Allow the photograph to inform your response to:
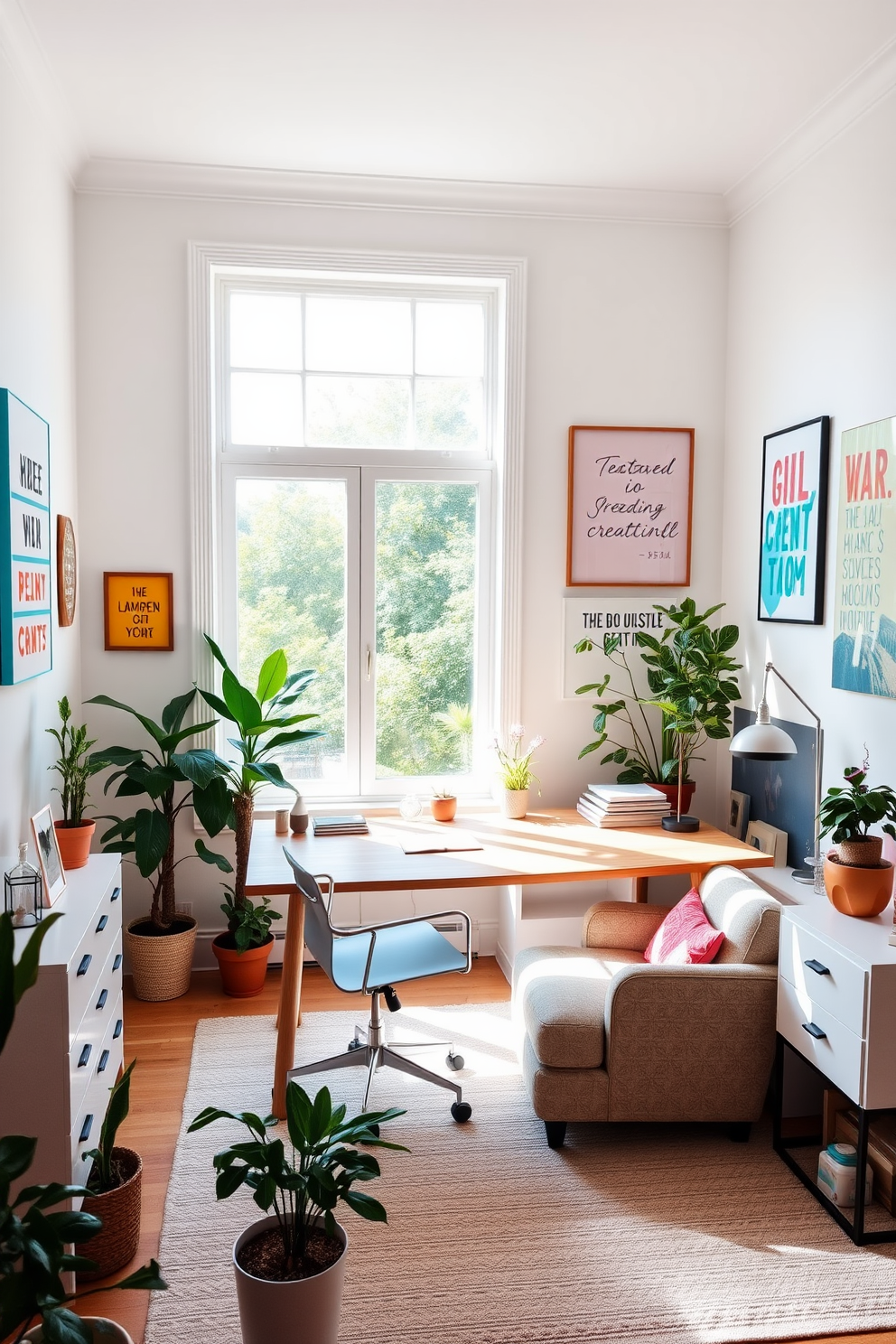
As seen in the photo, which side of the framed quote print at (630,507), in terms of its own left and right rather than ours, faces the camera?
front

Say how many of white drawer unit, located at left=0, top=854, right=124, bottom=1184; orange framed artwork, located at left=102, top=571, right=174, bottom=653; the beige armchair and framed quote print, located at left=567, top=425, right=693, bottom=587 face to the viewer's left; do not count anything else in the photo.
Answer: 1

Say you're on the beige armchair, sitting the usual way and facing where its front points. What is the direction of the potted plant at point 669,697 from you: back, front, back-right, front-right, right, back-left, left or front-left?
right

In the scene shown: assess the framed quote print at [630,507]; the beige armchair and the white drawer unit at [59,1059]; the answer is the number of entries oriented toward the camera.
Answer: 1

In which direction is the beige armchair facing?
to the viewer's left

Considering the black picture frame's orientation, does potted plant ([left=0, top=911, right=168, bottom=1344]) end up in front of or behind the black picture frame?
in front

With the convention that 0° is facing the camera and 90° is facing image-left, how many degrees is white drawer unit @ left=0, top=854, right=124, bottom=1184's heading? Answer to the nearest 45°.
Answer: approximately 270°

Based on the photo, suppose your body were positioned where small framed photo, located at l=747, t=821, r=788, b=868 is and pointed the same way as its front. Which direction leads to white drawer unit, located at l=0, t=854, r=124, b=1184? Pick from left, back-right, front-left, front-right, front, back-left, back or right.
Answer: front

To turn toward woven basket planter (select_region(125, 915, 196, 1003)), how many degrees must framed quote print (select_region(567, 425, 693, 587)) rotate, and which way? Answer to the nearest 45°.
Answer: approximately 45° to its right

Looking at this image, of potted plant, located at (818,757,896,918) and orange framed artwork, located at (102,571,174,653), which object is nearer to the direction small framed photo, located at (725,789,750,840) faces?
the orange framed artwork

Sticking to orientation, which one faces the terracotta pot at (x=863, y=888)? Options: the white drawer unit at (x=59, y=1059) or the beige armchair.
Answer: the white drawer unit

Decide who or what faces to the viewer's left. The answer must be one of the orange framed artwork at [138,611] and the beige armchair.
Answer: the beige armchair

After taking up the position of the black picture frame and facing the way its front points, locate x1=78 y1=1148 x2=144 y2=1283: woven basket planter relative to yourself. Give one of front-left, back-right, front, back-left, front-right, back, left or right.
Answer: front

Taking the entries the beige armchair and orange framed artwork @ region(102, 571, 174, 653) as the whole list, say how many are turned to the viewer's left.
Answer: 1

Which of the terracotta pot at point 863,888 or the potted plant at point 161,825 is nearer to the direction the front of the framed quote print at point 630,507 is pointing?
the terracotta pot
